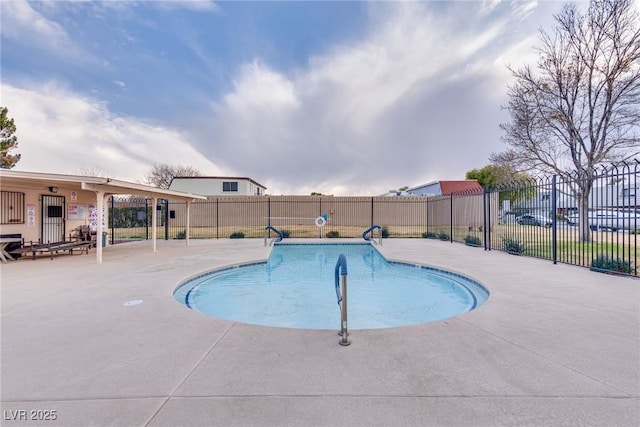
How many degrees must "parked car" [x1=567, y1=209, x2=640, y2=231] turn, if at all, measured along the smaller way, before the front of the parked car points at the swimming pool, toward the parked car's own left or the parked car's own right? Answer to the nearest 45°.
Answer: approximately 45° to the parked car's own left

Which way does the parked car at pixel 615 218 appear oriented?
to the viewer's left

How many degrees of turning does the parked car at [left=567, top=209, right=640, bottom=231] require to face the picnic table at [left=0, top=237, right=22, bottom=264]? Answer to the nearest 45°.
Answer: approximately 45° to its left

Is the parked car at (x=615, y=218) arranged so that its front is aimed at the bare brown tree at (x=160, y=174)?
yes

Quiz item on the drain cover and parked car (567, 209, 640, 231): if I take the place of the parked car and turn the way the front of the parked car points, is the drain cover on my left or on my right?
on my left

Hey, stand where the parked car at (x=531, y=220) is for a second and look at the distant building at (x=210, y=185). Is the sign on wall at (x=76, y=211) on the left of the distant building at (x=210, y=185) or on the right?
left

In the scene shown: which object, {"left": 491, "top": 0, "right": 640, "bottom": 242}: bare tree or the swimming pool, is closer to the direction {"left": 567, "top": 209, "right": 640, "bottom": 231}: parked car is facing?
the swimming pool

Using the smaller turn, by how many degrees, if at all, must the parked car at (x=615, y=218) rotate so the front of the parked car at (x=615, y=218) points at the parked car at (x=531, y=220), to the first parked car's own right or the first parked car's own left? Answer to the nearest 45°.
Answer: approximately 45° to the first parked car's own right
